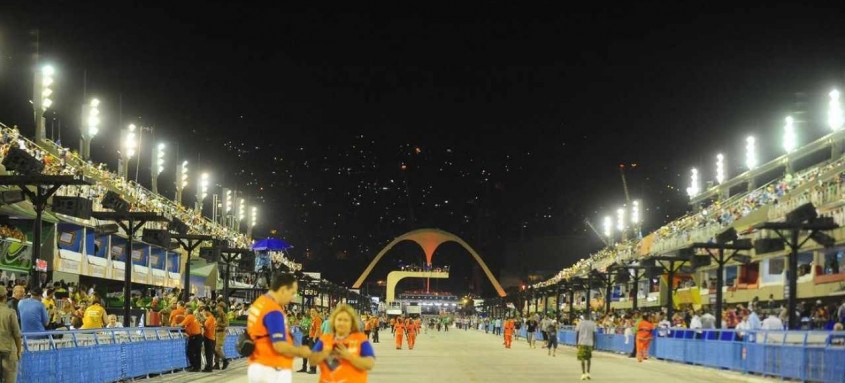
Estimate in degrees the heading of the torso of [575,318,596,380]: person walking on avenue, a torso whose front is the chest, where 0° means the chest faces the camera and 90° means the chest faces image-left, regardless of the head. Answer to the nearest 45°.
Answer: approximately 180°

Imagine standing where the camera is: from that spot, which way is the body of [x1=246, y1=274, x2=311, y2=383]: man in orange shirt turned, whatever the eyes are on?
to the viewer's right

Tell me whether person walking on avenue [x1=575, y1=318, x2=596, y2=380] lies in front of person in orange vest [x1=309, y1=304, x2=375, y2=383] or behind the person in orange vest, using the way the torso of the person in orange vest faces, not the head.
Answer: behind

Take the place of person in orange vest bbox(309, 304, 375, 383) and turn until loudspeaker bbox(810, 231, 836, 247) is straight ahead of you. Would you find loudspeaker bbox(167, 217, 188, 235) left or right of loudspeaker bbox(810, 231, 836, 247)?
left
